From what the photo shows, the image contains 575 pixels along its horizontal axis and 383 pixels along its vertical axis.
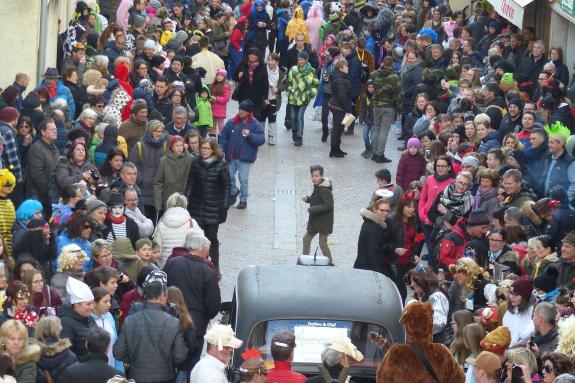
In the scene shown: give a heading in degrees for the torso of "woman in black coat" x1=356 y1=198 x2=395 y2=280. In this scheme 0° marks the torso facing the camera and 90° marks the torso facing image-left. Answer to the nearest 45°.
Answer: approximately 315°

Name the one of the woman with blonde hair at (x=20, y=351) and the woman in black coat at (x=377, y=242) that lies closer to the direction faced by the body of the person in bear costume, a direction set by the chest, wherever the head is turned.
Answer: the woman in black coat

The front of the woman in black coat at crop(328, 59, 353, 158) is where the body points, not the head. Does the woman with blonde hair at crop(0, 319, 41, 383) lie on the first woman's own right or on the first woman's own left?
on the first woman's own right

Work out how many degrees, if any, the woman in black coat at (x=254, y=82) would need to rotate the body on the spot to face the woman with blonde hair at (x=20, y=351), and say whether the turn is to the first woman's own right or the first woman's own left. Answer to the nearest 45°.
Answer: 0° — they already face them

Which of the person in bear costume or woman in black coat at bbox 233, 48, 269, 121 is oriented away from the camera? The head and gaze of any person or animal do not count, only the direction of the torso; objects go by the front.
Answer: the person in bear costume

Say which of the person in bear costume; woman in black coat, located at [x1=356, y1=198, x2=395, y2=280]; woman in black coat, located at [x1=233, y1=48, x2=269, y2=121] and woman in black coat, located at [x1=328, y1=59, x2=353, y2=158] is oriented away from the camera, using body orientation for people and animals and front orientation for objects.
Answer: the person in bear costume

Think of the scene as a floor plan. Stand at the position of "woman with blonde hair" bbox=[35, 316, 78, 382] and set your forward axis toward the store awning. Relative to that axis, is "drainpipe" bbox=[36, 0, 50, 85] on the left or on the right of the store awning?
left

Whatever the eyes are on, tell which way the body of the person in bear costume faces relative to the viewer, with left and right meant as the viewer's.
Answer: facing away from the viewer
